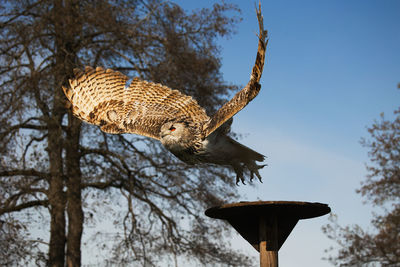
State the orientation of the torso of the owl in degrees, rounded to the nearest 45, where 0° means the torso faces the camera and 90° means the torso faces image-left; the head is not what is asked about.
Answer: approximately 45°
